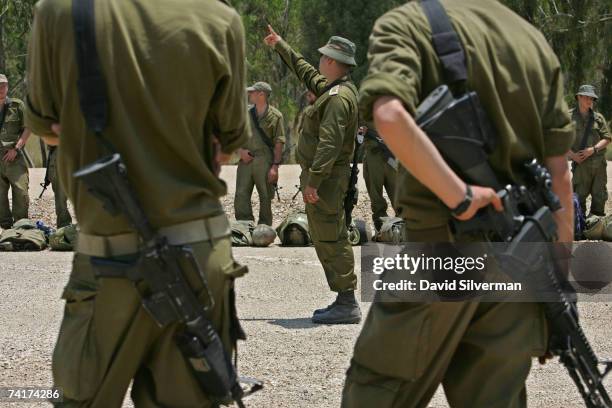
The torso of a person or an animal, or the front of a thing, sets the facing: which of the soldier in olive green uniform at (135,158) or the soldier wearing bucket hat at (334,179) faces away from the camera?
the soldier in olive green uniform

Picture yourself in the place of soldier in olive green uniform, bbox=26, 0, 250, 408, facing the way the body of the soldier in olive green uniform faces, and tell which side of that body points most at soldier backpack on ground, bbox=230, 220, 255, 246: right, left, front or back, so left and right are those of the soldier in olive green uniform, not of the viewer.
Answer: front

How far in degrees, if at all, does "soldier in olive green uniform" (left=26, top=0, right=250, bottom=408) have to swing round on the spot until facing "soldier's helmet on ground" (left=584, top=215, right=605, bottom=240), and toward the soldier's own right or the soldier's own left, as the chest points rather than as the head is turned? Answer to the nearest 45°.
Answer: approximately 45° to the soldier's own right

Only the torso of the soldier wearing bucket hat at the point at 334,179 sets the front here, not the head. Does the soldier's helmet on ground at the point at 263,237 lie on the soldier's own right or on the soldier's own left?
on the soldier's own right

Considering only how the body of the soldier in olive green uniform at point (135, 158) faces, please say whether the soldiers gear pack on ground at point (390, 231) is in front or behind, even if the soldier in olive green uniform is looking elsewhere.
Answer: in front

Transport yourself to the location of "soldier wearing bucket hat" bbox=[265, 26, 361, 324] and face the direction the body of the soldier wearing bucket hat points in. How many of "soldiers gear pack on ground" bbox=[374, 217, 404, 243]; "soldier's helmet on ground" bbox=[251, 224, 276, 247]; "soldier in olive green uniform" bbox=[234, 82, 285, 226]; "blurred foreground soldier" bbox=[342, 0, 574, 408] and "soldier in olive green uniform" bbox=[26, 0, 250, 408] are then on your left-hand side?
2

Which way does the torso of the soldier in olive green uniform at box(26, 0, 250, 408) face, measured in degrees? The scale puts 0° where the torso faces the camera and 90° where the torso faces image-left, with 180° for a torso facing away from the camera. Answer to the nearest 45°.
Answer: approximately 180°

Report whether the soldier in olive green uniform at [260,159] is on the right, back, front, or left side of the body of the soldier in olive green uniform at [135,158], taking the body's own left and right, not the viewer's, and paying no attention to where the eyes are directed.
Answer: front

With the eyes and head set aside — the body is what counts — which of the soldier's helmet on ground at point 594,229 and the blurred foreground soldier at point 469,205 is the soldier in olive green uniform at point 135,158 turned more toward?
the soldier's helmet on ground
